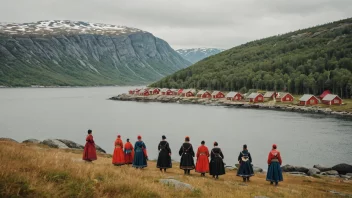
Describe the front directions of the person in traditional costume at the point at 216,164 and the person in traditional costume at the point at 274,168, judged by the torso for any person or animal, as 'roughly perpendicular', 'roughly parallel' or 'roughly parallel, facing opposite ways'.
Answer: roughly parallel

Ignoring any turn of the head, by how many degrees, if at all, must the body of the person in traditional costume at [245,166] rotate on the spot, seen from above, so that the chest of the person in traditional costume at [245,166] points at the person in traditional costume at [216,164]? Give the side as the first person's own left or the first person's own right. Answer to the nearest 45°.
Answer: approximately 90° to the first person's own left

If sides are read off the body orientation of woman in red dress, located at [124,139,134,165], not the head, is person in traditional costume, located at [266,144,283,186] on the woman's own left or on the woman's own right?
on the woman's own right

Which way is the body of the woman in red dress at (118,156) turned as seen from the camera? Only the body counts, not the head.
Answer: away from the camera

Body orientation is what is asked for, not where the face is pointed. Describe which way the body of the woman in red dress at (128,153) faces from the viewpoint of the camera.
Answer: away from the camera

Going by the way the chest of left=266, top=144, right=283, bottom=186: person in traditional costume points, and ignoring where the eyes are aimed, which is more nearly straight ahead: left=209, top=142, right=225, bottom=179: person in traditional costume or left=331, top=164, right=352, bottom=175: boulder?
the boulder

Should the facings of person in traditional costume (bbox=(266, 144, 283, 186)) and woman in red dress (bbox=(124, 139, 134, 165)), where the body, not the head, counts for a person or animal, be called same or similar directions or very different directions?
same or similar directions

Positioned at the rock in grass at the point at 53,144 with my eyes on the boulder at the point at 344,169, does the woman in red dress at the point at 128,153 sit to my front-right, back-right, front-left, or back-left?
front-right

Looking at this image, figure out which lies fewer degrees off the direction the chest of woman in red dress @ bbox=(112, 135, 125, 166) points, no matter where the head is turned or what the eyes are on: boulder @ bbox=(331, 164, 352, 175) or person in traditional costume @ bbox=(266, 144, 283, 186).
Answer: the boulder

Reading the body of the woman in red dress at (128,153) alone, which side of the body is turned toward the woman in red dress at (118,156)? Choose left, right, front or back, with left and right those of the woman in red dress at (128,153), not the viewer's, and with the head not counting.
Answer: left

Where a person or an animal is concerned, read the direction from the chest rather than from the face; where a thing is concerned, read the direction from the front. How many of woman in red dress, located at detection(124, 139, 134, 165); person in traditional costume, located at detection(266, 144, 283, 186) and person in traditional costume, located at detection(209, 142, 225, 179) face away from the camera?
3

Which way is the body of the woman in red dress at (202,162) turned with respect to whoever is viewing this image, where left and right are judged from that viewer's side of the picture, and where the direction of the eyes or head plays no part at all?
facing away from the viewer

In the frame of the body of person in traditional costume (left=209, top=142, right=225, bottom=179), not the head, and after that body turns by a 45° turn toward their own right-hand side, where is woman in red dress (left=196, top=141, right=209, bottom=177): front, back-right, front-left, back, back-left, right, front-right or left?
back-left

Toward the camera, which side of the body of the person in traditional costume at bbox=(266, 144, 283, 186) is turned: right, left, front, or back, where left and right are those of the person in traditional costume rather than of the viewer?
back

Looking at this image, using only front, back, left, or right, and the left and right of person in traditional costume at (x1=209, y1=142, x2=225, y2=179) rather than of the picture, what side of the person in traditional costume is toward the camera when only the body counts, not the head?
back

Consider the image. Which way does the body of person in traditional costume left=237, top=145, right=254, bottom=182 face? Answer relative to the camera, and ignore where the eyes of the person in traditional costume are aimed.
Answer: away from the camera

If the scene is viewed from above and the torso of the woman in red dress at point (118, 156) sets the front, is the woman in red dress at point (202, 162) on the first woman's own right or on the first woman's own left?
on the first woman's own right
